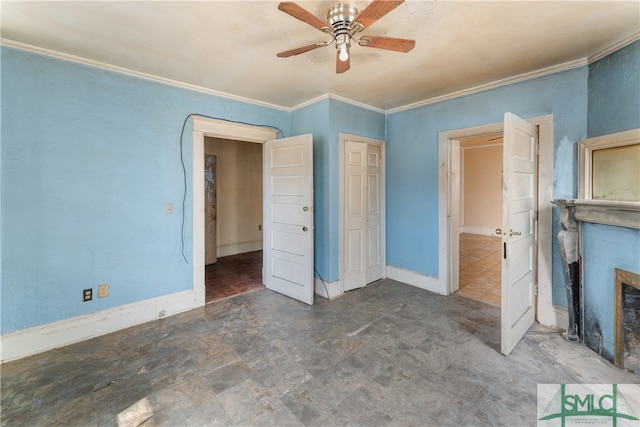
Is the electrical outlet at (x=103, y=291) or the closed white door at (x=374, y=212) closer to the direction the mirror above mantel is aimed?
the electrical outlet

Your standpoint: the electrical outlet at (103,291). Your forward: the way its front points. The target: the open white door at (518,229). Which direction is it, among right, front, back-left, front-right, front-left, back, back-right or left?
front-left

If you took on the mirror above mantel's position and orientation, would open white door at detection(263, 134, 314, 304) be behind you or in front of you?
in front

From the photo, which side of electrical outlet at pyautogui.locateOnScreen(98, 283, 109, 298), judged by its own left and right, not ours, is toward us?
front

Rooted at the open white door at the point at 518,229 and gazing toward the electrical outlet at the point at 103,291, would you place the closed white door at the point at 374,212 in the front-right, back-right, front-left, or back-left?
front-right

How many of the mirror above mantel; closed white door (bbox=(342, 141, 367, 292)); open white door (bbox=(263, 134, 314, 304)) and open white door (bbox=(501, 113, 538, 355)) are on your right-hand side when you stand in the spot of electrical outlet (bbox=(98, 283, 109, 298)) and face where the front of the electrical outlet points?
0

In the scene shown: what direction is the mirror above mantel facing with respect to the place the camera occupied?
facing the viewer and to the left of the viewer

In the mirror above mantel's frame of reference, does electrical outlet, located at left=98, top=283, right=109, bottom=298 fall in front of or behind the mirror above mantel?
in front

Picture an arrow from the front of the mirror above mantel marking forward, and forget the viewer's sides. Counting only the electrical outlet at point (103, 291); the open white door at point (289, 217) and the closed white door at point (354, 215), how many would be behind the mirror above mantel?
0

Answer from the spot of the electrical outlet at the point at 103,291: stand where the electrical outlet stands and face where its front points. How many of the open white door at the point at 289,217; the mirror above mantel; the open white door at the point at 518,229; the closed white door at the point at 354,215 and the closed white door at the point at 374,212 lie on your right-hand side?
0

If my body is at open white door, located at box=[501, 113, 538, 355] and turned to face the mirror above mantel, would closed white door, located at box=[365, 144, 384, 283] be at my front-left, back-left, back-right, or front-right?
back-left
